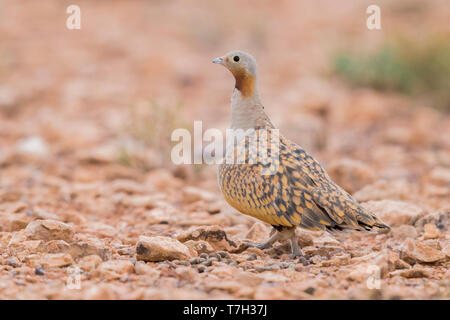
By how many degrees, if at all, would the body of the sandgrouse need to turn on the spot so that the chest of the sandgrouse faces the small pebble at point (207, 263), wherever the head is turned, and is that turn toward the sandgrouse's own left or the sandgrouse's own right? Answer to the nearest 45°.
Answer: approximately 45° to the sandgrouse's own left

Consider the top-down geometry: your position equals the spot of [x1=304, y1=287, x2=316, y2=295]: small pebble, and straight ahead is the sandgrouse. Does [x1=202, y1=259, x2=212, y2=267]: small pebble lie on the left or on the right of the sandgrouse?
left

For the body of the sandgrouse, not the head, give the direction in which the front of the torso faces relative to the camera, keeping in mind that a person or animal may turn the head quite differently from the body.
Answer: to the viewer's left

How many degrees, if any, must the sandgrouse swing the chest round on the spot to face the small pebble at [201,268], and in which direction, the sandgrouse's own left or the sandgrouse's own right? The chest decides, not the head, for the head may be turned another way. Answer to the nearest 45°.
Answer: approximately 45° to the sandgrouse's own left

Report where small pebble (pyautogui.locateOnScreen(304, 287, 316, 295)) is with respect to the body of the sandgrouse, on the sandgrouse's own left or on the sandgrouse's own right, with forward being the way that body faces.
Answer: on the sandgrouse's own left

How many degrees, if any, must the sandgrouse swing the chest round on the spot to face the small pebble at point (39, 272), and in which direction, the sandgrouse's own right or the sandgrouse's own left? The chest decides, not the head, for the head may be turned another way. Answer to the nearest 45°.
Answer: approximately 45° to the sandgrouse's own left
